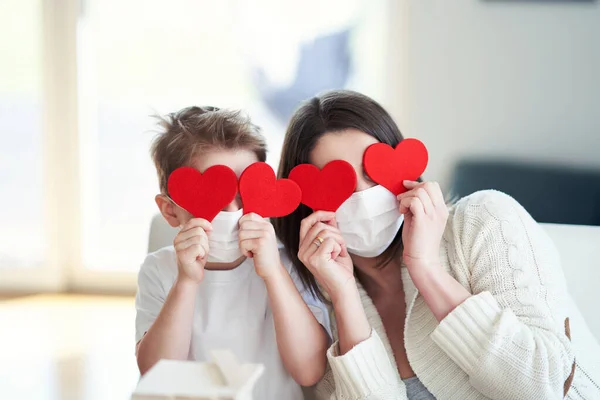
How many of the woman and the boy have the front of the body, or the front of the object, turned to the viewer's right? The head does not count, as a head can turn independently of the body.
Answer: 0

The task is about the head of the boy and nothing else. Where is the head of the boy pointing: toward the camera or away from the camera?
toward the camera

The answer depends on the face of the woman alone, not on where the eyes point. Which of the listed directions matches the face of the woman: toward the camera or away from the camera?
toward the camera

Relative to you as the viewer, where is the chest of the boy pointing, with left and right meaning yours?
facing the viewer

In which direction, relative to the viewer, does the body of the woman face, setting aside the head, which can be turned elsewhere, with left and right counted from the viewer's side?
facing the viewer and to the left of the viewer
